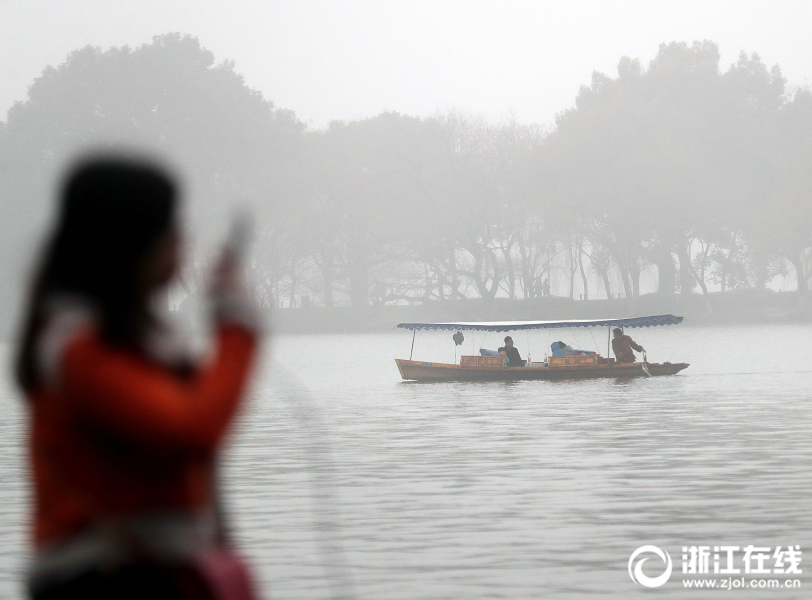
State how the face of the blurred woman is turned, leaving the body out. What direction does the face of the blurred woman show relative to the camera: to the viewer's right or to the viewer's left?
to the viewer's right

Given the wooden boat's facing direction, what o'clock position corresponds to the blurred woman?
The blurred woman is roughly at 9 o'clock from the wooden boat.

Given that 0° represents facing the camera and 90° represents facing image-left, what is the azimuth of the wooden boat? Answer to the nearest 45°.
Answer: approximately 90°
